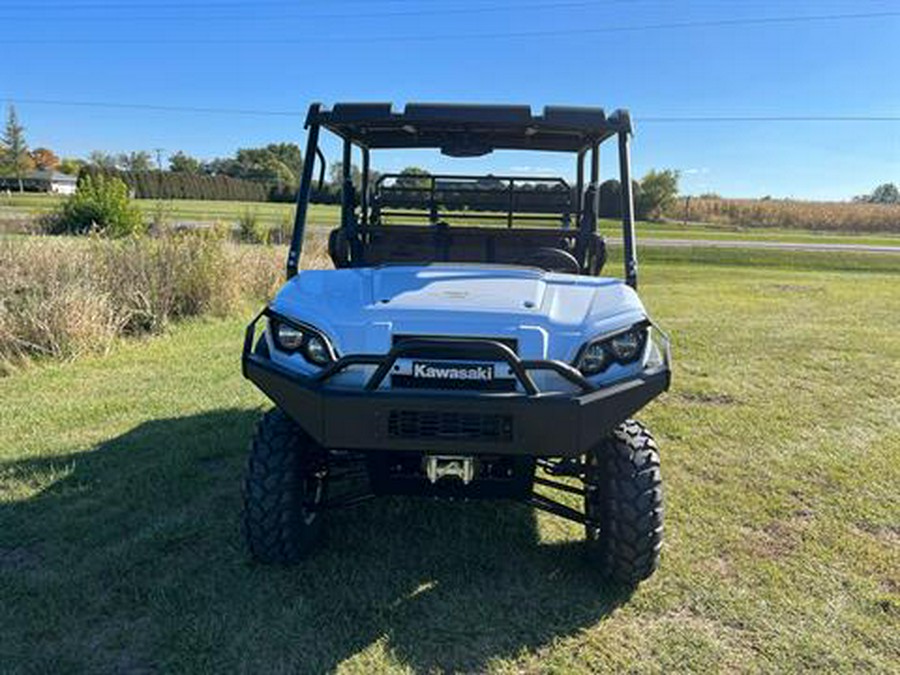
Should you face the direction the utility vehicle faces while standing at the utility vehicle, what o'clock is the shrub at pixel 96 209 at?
The shrub is roughly at 5 o'clock from the utility vehicle.

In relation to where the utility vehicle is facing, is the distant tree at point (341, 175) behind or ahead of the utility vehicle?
behind

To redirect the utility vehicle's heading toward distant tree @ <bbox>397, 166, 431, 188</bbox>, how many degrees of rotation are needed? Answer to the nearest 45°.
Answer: approximately 180°

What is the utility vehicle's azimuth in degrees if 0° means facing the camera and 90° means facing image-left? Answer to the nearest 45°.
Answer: approximately 0°

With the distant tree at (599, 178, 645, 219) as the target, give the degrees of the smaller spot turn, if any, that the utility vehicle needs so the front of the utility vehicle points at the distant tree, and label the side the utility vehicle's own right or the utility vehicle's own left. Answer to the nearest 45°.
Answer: approximately 135° to the utility vehicle's own left

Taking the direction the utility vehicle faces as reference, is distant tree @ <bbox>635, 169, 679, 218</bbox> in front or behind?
behind
